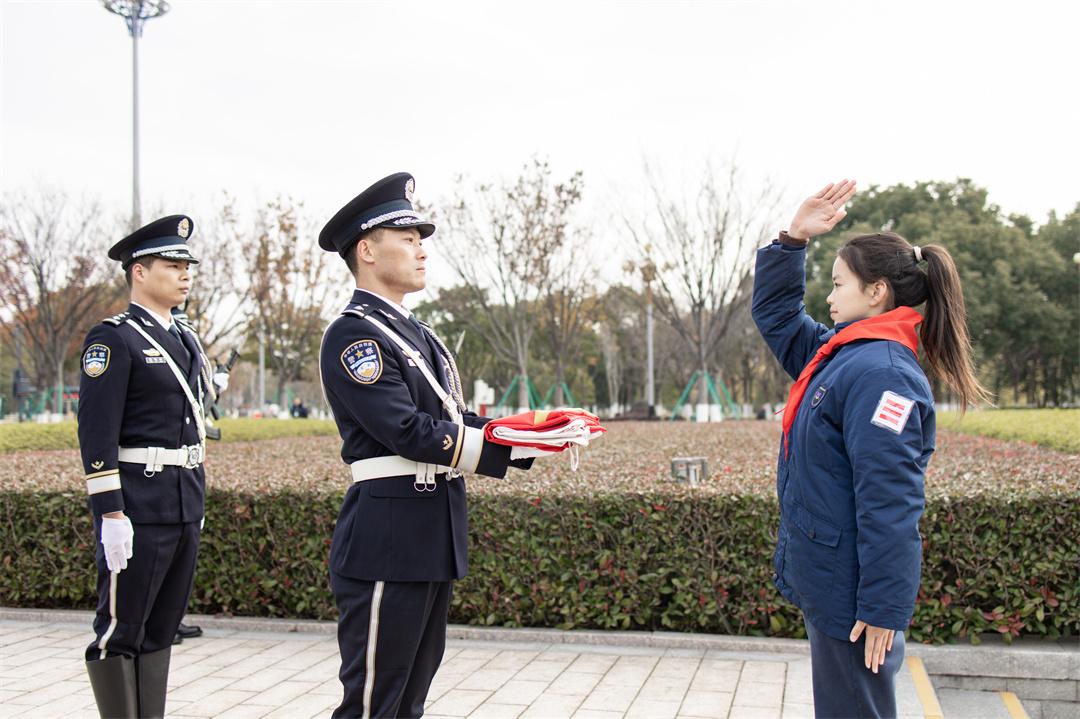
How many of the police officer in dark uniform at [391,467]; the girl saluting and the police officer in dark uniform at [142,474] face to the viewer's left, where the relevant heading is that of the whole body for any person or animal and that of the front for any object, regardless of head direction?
1

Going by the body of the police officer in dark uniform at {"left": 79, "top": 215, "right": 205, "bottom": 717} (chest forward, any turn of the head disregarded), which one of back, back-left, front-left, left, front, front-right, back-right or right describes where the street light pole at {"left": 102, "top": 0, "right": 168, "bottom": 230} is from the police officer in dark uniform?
back-left

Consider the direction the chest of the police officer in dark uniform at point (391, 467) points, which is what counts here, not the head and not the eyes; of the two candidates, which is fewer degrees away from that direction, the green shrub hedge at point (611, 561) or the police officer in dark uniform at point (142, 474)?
the green shrub hedge

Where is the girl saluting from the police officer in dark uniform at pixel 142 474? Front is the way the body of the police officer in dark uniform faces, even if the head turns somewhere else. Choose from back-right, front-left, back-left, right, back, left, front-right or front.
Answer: front

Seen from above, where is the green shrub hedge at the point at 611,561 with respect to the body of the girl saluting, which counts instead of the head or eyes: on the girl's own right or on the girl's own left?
on the girl's own right

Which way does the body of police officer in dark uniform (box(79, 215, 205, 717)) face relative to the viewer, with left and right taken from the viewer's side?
facing the viewer and to the right of the viewer

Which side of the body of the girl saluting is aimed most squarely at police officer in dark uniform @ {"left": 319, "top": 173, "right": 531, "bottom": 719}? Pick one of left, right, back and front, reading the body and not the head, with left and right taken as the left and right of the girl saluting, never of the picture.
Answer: front

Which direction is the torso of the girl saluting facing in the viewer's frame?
to the viewer's left

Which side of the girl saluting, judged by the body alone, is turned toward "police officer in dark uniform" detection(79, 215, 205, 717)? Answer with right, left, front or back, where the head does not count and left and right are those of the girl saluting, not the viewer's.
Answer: front

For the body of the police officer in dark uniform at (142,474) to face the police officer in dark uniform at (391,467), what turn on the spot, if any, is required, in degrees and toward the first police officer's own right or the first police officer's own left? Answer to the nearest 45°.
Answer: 0° — they already face them

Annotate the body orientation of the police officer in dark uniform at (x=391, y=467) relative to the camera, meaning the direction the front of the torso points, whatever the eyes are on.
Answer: to the viewer's right

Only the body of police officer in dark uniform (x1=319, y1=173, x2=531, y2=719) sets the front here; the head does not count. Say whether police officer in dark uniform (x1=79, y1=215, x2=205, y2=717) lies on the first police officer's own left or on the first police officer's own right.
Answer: on the first police officer's own left

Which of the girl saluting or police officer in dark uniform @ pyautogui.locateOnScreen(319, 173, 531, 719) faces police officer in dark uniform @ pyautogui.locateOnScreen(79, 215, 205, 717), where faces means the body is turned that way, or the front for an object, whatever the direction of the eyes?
the girl saluting

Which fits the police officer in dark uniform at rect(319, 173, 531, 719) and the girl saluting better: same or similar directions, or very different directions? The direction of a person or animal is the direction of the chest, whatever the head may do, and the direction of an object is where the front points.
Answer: very different directions
